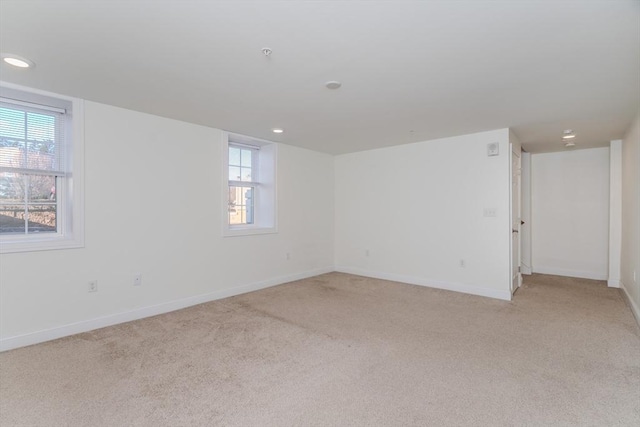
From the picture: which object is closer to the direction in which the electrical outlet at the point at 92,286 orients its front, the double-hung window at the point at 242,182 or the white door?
the white door

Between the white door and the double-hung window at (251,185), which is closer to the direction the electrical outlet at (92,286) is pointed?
the white door

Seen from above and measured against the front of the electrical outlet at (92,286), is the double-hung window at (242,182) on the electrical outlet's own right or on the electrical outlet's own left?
on the electrical outlet's own left

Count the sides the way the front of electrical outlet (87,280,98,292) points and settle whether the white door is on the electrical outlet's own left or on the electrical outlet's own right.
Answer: on the electrical outlet's own left

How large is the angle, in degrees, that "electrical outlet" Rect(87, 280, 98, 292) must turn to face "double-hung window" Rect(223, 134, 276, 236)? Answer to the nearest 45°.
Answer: approximately 90° to its left
